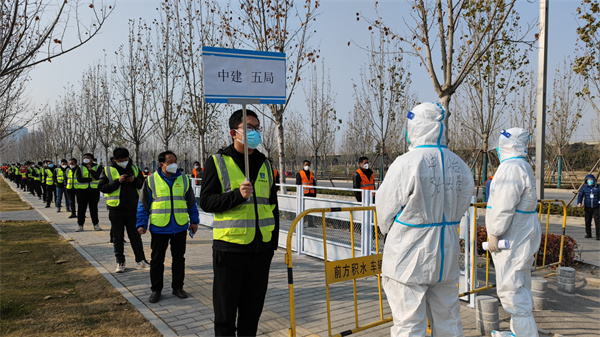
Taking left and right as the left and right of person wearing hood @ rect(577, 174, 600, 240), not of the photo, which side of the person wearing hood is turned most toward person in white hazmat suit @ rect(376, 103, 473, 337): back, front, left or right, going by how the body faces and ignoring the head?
front

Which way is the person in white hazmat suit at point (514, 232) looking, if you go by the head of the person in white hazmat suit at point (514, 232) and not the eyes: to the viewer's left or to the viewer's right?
to the viewer's left

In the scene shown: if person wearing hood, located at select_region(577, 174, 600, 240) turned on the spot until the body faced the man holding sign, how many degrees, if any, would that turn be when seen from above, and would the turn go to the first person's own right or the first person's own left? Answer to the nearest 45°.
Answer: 0° — they already face them

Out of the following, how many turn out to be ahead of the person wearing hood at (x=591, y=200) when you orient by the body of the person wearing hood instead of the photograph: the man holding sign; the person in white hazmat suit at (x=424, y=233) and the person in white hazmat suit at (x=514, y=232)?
3

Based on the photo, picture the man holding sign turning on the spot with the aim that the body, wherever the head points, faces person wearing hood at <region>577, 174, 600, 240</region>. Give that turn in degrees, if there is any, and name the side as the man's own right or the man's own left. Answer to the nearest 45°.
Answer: approximately 90° to the man's own left

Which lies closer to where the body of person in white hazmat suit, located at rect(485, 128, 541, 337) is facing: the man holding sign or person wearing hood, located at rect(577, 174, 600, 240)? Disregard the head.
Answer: the man holding sign

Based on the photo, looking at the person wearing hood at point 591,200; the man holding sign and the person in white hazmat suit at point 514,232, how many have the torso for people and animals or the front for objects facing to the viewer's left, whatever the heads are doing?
1

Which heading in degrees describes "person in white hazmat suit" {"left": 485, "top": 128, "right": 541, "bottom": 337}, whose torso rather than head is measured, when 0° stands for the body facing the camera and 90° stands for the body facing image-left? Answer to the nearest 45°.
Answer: approximately 90°

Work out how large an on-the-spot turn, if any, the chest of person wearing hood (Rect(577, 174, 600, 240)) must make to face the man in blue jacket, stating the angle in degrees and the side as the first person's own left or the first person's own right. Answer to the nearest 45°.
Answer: approximately 45° to the first person's own right

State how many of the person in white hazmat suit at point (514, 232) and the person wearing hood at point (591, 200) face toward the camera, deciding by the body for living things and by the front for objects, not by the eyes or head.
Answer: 1
